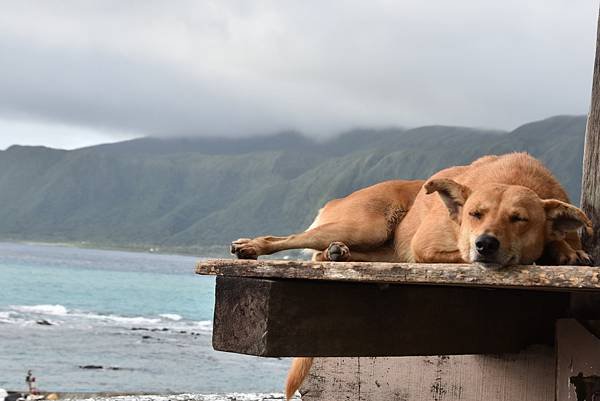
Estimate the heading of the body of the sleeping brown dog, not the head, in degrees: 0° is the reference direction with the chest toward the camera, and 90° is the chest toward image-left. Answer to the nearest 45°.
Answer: approximately 315°

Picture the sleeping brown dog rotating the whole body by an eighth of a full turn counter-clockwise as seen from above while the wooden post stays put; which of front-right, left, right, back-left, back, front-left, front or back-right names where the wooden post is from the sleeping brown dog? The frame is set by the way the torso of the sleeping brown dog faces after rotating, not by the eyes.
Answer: front
